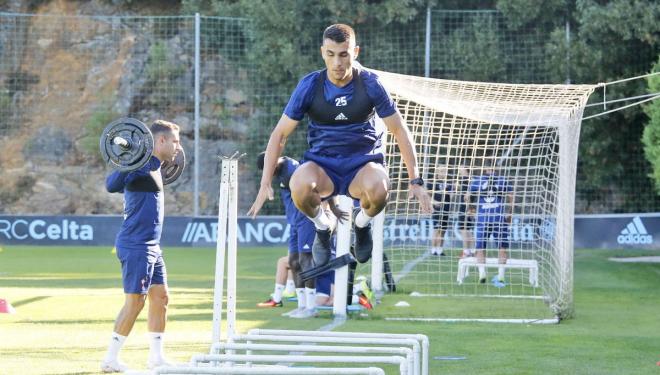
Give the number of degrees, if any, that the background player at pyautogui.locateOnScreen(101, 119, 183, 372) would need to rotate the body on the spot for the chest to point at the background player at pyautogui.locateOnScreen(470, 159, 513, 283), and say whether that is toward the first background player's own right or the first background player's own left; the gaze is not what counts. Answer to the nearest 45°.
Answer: approximately 45° to the first background player's own left

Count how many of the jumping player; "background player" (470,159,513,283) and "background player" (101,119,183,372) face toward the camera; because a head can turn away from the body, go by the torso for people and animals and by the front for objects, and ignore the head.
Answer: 2

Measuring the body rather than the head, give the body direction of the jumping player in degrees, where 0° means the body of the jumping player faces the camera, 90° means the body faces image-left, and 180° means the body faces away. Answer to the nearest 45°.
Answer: approximately 0°

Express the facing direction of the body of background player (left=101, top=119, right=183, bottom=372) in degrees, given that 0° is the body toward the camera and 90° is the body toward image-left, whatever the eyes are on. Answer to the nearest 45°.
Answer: approximately 270°

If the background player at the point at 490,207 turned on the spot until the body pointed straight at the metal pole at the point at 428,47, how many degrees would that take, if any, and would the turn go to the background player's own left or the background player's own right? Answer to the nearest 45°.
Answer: approximately 180°

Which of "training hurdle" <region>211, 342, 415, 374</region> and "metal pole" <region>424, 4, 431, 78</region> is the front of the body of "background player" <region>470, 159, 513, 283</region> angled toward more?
the training hurdle

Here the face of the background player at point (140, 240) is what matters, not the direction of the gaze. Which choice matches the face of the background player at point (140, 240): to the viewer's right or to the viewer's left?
to the viewer's right

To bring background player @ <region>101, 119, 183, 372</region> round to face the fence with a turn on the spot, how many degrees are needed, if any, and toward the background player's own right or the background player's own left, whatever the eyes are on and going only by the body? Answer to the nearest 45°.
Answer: approximately 90° to the background player's own left

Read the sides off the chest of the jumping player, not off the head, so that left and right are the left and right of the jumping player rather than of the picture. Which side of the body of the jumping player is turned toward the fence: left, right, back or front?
back
